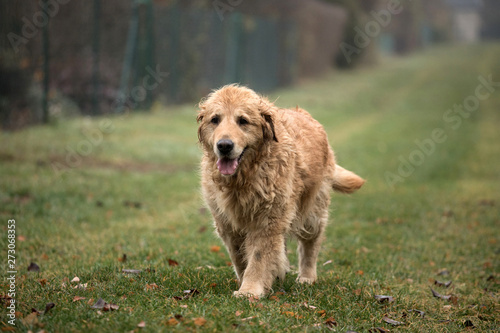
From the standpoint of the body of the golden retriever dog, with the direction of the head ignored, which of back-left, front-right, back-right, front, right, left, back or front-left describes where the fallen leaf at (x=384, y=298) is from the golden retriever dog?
back-left

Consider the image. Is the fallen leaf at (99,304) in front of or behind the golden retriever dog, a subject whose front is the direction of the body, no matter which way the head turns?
in front

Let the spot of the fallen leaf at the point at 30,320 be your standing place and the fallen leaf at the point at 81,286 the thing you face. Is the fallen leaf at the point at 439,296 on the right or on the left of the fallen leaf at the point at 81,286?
right

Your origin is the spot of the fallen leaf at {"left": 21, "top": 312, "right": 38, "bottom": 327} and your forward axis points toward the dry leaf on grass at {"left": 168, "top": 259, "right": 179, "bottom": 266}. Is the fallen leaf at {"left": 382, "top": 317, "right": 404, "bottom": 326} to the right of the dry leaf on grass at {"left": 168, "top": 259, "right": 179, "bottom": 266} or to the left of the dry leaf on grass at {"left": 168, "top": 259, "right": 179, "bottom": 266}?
right

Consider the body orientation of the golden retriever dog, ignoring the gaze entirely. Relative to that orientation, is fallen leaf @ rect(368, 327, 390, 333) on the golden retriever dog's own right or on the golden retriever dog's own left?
on the golden retriever dog's own left

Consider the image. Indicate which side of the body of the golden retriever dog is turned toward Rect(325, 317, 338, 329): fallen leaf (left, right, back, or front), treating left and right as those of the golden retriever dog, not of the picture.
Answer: left

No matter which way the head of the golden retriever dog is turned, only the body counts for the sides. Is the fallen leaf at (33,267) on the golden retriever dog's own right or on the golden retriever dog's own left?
on the golden retriever dog's own right

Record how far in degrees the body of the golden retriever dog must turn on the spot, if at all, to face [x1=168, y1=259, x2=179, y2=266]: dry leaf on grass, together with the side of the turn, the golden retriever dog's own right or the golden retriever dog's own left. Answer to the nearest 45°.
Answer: approximately 90° to the golden retriever dog's own right

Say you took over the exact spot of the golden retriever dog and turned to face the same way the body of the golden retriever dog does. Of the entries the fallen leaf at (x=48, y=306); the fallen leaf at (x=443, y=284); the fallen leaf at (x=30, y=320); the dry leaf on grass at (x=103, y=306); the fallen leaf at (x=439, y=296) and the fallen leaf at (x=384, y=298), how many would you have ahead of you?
3

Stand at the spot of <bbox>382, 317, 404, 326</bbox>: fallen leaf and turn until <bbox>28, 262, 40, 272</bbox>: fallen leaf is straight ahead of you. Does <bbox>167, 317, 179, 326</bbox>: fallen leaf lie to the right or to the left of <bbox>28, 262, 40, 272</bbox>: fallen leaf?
left

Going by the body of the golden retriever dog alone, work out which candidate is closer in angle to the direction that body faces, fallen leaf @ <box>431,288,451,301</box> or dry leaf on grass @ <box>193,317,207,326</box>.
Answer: the dry leaf on grass

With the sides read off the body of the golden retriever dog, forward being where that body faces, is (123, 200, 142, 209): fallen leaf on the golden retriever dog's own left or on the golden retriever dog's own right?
on the golden retriever dog's own right

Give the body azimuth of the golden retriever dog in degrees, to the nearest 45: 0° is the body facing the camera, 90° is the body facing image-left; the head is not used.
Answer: approximately 45°

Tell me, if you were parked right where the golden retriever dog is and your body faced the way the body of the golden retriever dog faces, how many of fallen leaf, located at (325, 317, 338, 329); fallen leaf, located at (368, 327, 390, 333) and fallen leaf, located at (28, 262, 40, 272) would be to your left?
2

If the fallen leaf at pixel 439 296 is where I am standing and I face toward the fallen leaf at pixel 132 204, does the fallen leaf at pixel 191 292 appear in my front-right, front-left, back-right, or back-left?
front-left

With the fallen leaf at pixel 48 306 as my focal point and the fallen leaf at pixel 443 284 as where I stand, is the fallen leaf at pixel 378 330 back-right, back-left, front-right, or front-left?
front-left
